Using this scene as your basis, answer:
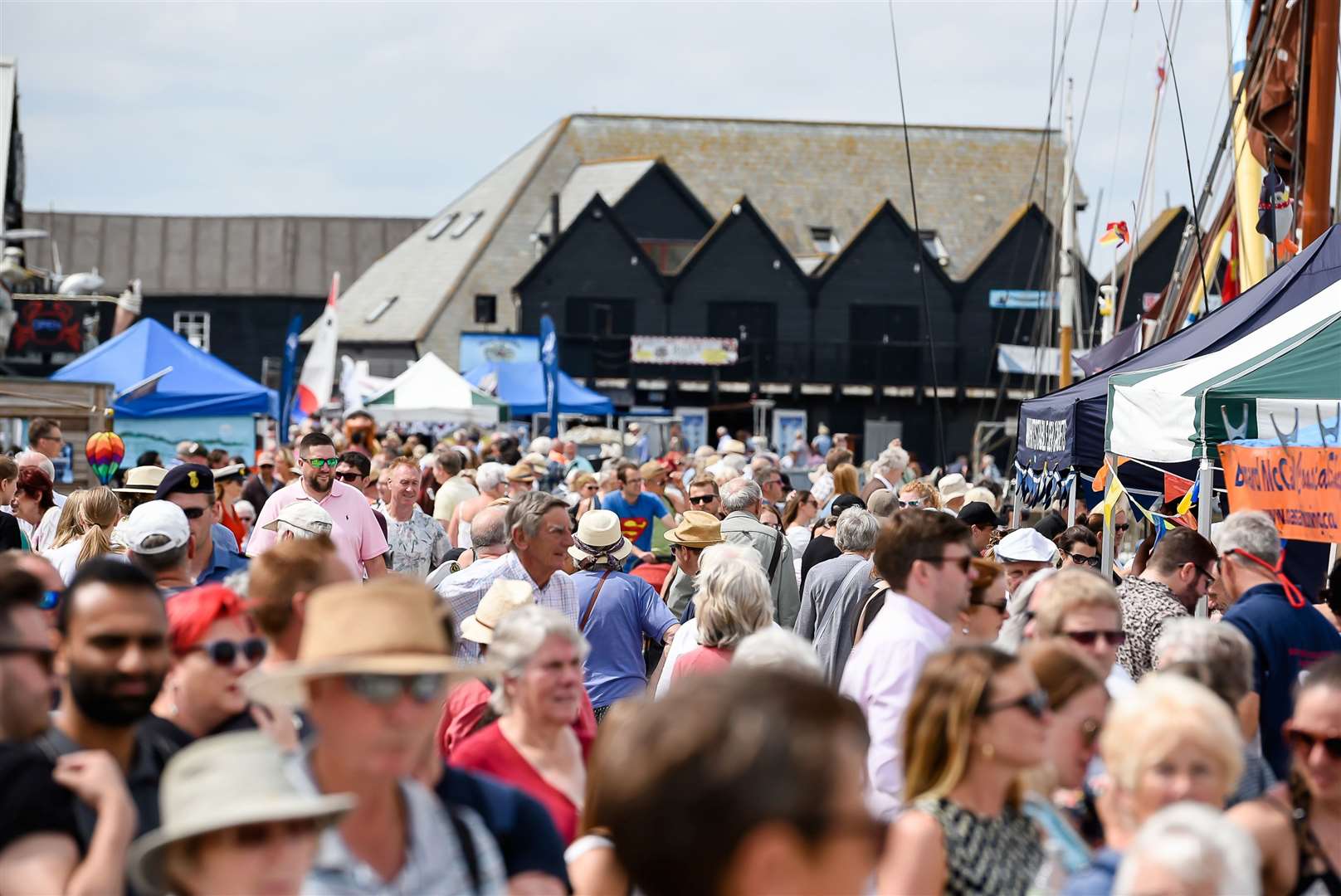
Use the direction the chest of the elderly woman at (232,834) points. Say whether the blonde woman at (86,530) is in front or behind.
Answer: behind

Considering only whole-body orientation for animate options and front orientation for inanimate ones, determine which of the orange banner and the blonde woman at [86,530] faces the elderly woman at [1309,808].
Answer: the orange banner

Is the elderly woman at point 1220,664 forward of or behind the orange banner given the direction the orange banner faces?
forward

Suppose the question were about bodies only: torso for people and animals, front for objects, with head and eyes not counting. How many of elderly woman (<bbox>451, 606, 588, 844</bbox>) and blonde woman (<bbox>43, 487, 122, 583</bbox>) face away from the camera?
1

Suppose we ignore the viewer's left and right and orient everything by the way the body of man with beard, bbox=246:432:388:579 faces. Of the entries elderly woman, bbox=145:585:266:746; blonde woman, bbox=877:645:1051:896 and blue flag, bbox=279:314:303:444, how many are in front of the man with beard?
2

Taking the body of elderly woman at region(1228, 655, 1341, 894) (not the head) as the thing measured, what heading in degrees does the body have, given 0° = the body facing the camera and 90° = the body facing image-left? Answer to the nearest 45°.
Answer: approximately 0°

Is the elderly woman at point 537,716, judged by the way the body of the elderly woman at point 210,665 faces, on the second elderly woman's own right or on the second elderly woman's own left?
on the second elderly woman's own left

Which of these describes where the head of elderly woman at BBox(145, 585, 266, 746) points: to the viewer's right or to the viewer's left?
to the viewer's right

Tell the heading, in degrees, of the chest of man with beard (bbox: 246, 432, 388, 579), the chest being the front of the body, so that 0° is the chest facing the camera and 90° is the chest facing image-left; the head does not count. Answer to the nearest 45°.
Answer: approximately 0°

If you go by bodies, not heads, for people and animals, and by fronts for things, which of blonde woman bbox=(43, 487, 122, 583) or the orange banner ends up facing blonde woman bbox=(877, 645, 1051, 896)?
the orange banner

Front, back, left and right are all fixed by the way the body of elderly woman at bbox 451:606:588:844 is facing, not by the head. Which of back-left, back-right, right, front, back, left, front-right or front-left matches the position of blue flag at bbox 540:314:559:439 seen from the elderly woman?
back-left
